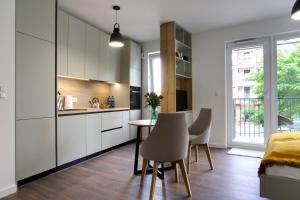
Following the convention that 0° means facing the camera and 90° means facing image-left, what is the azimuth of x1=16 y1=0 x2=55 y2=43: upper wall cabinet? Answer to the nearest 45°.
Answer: approximately 315°

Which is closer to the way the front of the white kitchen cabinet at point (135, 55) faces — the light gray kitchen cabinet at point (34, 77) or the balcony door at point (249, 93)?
the balcony door

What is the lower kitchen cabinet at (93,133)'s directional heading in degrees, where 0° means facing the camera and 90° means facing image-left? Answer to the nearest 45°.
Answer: approximately 315°

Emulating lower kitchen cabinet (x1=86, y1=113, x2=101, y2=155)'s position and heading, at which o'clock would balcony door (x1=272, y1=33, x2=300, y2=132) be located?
The balcony door is roughly at 11 o'clock from the lower kitchen cabinet.

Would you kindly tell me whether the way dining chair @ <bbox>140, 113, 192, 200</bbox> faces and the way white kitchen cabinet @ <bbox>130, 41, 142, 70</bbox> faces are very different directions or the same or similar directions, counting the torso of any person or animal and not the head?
very different directions

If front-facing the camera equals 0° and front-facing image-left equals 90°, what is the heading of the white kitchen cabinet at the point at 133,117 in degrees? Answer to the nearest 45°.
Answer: approximately 315°

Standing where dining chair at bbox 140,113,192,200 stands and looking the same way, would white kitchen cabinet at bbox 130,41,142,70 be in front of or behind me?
in front

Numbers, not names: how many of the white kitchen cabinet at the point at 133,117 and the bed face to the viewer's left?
1

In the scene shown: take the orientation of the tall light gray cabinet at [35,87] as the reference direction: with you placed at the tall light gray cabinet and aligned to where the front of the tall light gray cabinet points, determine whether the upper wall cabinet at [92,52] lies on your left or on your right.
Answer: on your left

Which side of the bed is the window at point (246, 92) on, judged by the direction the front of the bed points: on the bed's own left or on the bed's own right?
on the bed's own right
